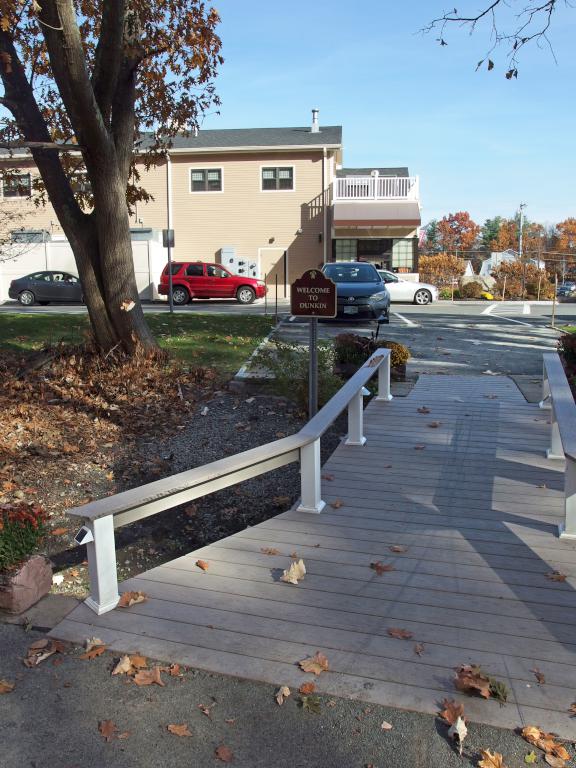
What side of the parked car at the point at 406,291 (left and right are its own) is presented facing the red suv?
back

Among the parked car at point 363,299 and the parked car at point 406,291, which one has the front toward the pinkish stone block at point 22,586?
the parked car at point 363,299

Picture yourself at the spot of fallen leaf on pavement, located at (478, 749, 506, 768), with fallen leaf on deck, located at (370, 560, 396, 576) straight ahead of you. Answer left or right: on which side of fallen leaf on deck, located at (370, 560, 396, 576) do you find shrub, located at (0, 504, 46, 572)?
left

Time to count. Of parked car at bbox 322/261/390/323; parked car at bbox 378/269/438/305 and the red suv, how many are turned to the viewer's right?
2

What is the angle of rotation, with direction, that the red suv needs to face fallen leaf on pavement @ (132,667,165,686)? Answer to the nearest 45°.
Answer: approximately 90° to its right

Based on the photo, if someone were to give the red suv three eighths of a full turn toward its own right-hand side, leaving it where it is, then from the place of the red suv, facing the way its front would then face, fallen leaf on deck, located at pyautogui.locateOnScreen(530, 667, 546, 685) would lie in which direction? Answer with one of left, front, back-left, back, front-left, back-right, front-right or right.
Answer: front-left

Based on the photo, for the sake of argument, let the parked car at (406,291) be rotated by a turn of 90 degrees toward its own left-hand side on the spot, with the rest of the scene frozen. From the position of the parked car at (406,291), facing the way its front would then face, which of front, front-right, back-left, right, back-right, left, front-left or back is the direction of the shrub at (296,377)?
back

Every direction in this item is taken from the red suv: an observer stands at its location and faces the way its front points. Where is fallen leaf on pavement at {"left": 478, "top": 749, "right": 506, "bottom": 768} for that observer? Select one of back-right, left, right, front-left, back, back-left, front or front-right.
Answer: right

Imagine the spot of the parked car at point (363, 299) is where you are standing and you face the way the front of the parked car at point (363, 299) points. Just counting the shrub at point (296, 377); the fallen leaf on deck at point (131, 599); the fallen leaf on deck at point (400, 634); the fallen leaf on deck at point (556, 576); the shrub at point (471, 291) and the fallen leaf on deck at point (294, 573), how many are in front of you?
5

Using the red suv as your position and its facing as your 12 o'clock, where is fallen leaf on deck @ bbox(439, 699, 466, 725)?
The fallen leaf on deck is roughly at 3 o'clock from the red suv.

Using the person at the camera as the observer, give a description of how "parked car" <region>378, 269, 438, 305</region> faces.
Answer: facing to the right of the viewer

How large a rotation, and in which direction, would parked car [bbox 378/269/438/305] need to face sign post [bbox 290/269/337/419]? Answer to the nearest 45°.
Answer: approximately 90° to its right

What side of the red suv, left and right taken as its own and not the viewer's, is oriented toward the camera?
right

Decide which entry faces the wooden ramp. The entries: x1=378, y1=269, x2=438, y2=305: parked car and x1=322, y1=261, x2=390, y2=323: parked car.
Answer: x1=322, y1=261, x2=390, y2=323: parked car

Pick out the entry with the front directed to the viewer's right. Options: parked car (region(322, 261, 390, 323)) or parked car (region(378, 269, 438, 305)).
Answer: parked car (region(378, 269, 438, 305))

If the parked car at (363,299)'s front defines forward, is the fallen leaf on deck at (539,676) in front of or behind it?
in front
